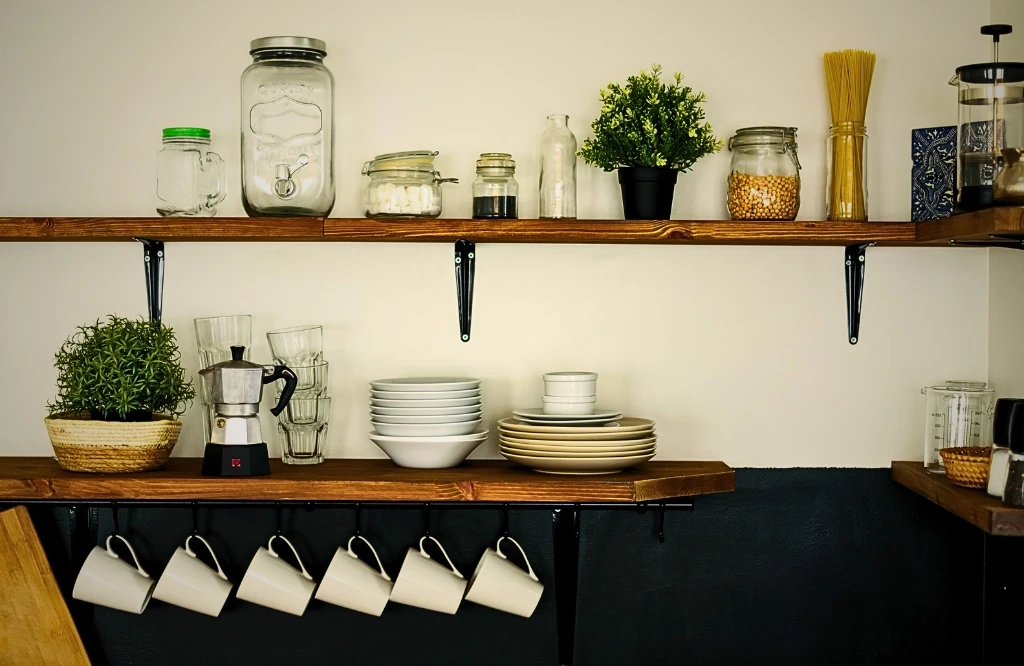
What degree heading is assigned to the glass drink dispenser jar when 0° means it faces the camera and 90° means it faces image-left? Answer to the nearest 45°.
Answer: approximately 0°

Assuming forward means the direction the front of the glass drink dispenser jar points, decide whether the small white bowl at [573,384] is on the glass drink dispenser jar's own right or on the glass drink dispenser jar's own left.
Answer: on the glass drink dispenser jar's own left

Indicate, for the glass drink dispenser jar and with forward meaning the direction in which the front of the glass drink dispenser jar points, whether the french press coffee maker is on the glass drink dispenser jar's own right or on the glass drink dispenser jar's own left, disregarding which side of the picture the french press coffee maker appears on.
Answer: on the glass drink dispenser jar's own left

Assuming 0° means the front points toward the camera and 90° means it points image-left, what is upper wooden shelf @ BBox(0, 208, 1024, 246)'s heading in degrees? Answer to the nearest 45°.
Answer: approximately 0°
